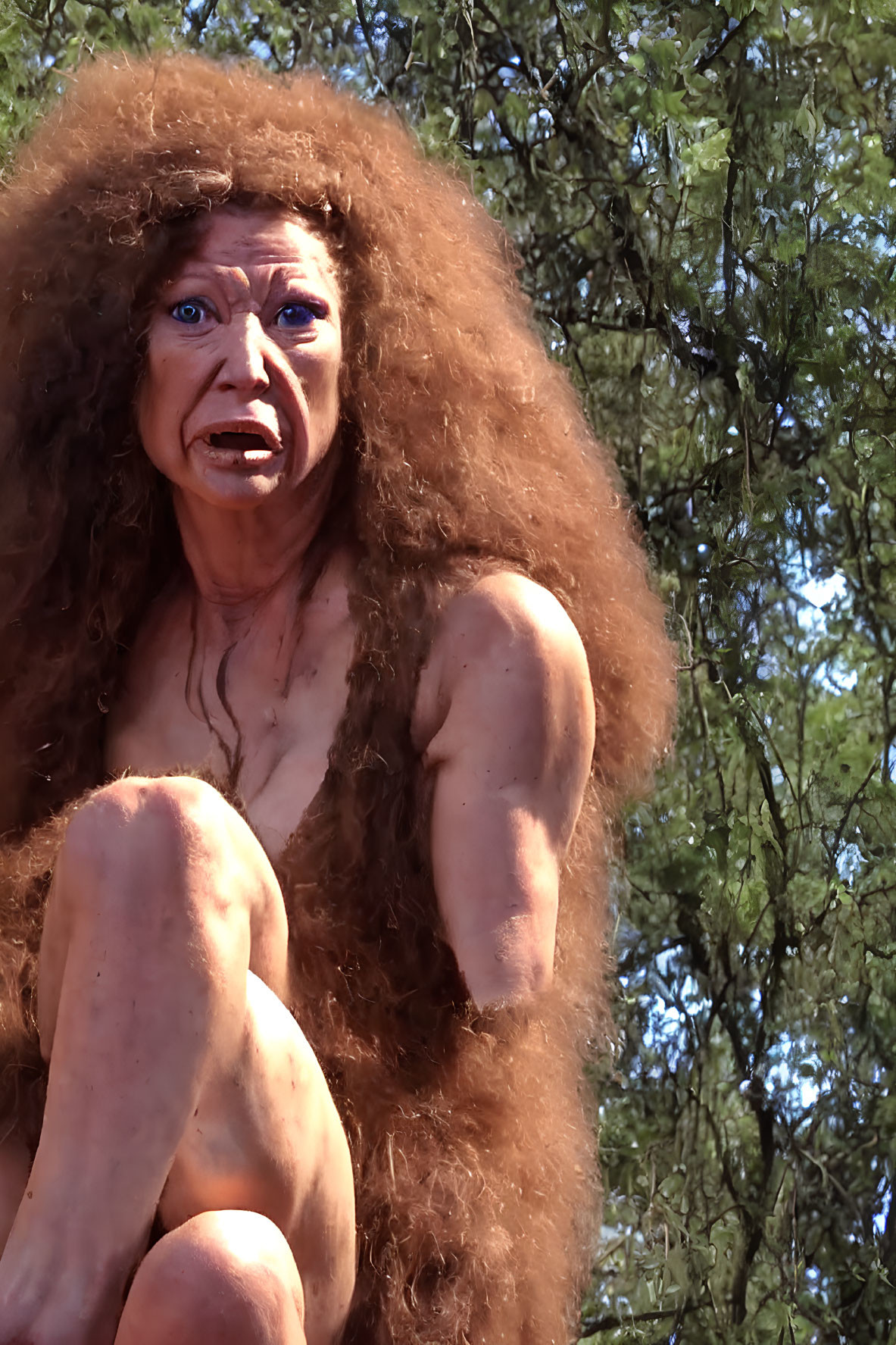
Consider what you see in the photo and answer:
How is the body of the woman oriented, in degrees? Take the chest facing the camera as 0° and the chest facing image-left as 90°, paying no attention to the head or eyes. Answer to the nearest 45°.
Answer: approximately 45°
